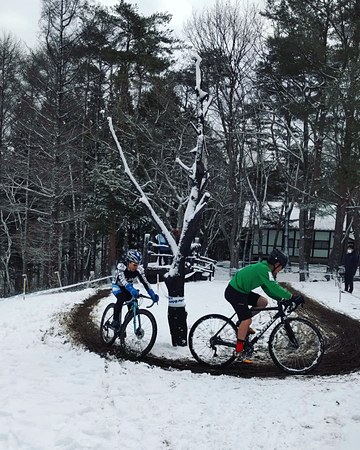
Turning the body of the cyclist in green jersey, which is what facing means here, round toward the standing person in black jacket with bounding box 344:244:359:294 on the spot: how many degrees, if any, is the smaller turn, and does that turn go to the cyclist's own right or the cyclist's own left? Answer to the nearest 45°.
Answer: approximately 90° to the cyclist's own left

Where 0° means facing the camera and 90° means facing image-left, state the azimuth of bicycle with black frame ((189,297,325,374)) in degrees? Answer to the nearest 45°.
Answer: approximately 270°

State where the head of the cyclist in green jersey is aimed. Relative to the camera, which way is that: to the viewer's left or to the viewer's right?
to the viewer's right

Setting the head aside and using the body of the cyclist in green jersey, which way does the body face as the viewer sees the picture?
to the viewer's right

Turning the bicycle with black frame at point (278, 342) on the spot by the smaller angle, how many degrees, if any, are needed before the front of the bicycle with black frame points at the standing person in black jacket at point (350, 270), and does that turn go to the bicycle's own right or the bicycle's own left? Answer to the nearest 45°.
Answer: approximately 90° to the bicycle's own left
